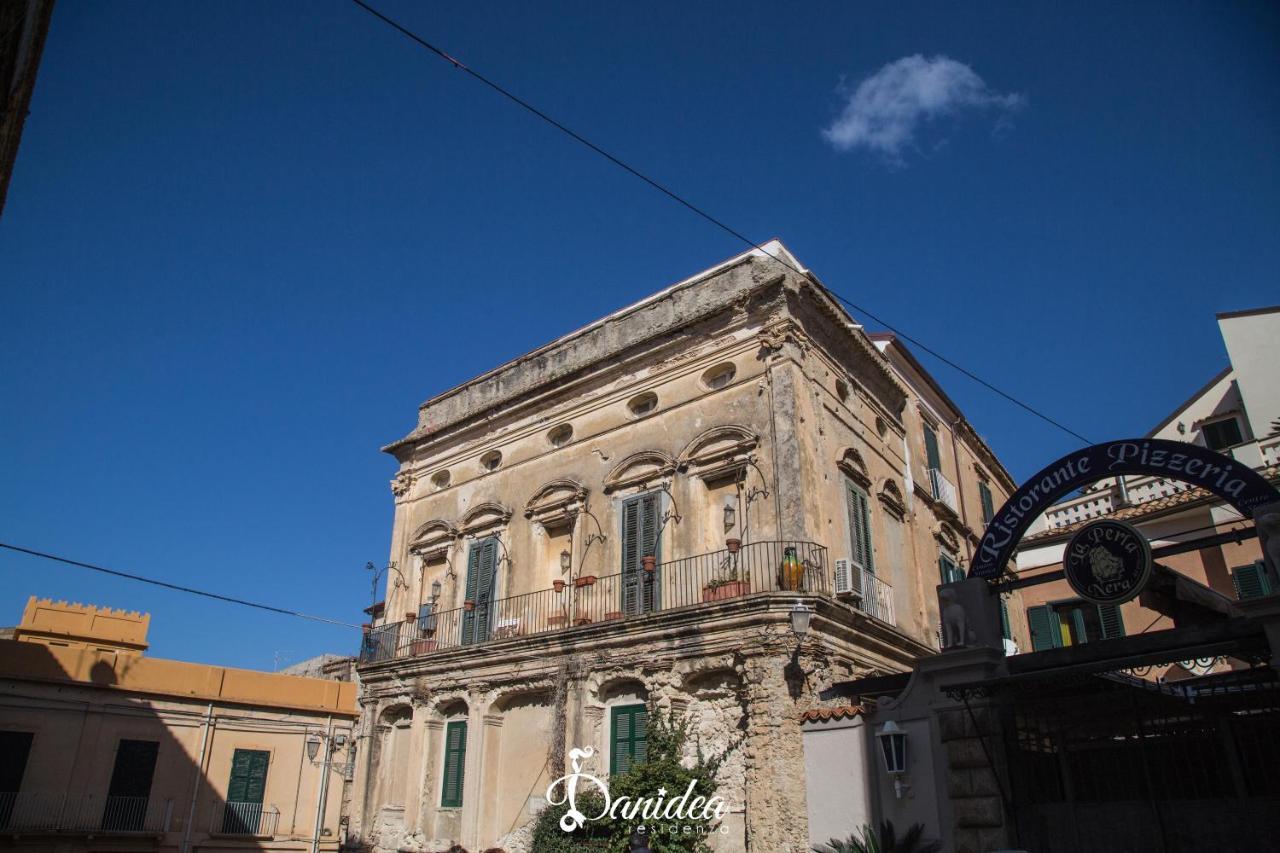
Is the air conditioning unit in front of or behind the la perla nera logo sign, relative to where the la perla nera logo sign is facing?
behind

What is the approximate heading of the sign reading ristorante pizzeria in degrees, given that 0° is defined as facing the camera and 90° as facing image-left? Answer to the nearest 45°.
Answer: approximately 0°

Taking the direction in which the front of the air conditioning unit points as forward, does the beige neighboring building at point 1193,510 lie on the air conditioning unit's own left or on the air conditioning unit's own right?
on the air conditioning unit's own left

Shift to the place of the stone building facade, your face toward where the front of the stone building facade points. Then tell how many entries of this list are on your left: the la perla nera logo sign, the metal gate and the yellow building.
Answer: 2

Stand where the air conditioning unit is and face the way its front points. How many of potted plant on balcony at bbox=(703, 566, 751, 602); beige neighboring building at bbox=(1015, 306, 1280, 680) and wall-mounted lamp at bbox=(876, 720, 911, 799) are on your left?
1

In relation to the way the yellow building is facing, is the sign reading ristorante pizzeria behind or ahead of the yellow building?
ahead

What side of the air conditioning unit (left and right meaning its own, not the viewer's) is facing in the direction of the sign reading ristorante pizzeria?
front

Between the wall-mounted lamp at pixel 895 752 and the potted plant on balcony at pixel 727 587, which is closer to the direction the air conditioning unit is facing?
the wall-mounted lamp

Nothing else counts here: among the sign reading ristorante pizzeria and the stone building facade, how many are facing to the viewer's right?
0

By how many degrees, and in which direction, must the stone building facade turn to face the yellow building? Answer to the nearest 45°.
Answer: approximately 90° to its right
